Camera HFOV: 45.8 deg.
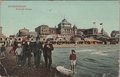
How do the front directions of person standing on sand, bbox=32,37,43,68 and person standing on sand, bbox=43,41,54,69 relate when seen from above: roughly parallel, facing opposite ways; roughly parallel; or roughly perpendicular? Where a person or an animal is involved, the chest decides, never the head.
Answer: roughly parallel

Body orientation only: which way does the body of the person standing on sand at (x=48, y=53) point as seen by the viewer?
toward the camera
